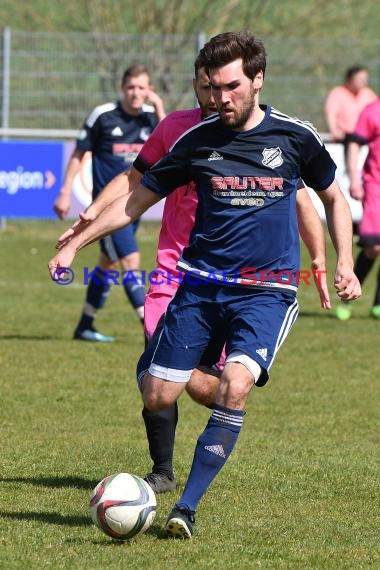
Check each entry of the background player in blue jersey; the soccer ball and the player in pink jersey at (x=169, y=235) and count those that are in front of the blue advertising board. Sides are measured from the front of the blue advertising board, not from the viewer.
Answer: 3

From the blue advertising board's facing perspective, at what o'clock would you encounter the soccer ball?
The soccer ball is roughly at 12 o'clock from the blue advertising board.

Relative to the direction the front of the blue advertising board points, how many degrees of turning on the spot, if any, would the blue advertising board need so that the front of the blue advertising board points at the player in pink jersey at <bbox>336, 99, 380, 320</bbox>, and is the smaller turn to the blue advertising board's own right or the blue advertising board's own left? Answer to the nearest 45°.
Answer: approximately 45° to the blue advertising board's own left

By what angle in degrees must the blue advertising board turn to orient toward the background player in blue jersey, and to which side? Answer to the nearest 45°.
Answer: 0° — it already faces them

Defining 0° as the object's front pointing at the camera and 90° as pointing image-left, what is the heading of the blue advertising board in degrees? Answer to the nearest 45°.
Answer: approximately 0°

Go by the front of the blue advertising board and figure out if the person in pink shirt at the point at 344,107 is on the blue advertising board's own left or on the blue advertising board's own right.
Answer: on the blue advertising board's own left

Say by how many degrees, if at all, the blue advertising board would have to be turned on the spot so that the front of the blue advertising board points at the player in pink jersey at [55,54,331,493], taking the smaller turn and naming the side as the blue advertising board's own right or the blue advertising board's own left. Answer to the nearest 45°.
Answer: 0° — it already faces them

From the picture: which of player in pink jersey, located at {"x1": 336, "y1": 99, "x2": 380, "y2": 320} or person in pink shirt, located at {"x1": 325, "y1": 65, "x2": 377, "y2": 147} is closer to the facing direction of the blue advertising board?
the player in pink jersey
